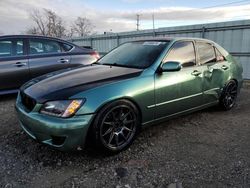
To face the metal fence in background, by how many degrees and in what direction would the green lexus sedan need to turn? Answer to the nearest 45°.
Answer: approximately 180°

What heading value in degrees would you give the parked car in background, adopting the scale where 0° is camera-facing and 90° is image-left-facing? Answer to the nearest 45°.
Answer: approximately 90°

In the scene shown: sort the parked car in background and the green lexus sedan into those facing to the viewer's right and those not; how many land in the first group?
0

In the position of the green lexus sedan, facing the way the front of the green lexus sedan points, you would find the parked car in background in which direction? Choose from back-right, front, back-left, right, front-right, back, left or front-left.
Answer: right

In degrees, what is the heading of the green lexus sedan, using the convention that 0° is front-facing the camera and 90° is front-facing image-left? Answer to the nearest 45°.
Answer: approximately 45°
